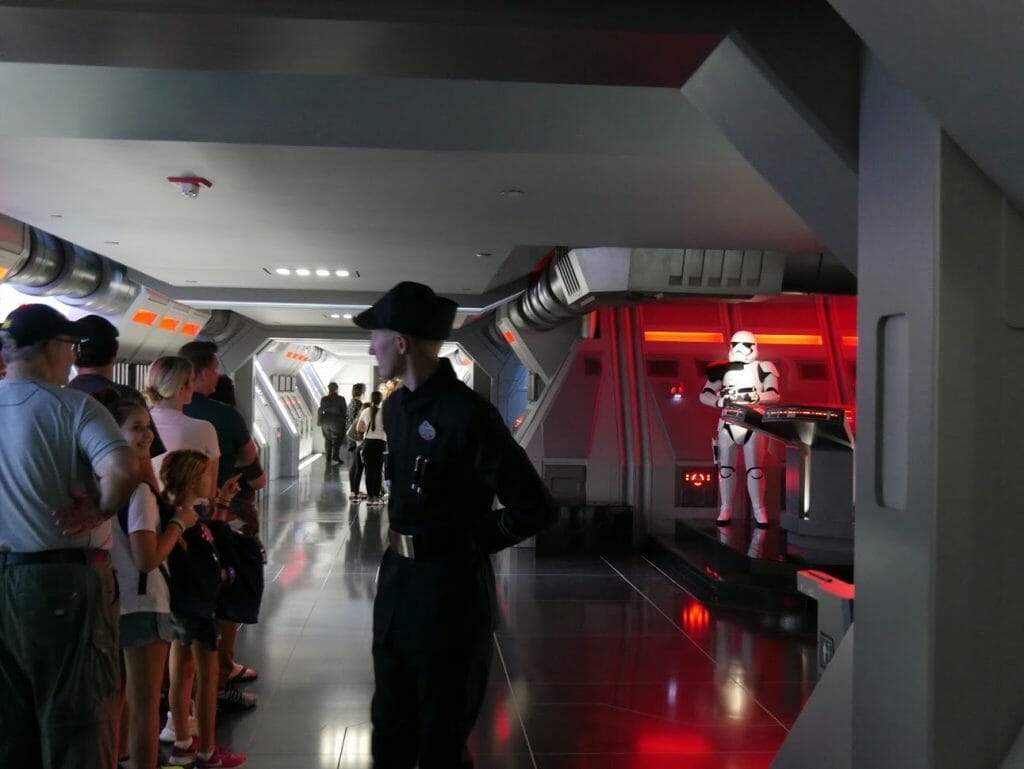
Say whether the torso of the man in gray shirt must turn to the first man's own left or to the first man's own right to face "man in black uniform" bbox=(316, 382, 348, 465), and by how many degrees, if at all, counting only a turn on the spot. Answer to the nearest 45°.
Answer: approximately 45° to the first man's own left

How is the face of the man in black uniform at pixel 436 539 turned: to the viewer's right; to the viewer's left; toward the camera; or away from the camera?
to the viewer's left

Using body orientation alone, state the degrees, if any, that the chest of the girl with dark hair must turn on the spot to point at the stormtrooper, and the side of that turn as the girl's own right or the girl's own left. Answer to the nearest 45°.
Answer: approximately 45° to the girl's own left

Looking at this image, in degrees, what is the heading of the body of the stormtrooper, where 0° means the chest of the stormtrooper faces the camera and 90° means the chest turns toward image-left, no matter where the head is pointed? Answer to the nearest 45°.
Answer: approximately 0°

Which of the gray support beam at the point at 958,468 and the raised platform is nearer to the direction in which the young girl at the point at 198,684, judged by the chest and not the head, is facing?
the raised platform

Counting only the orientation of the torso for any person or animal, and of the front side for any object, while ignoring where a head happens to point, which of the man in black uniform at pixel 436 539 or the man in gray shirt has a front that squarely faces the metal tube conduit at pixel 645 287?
the man in gray shirt

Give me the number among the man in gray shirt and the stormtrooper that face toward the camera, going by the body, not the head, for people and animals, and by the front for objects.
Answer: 1

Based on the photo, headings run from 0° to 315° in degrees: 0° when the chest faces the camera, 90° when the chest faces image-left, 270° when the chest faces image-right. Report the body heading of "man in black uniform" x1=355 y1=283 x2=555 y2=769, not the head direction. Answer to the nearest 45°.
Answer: approximately 45°

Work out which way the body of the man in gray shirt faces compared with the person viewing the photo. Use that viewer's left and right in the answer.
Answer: facing away from the viewer and to the right of the viewer

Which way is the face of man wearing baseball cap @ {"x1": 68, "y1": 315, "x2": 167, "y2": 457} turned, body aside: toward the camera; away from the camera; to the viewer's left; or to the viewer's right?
away from the camera
